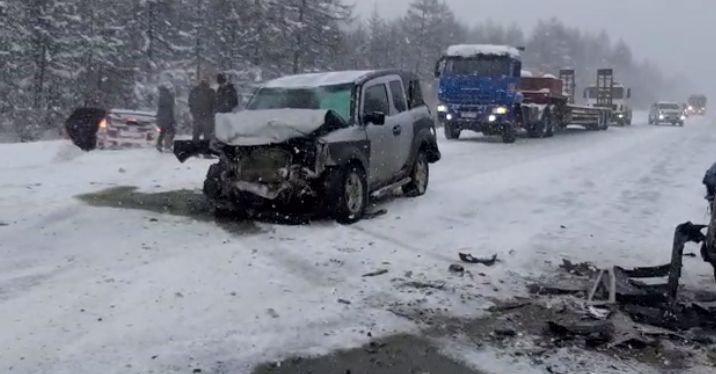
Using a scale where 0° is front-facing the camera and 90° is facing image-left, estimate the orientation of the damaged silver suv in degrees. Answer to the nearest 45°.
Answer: approximately 45°

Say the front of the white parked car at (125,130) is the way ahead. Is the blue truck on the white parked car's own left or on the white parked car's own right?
on the white parked car's own right

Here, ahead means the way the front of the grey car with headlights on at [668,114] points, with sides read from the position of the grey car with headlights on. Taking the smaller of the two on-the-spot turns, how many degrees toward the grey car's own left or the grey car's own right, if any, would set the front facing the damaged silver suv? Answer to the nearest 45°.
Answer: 0° — it already faces it

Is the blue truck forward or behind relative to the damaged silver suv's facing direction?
behind

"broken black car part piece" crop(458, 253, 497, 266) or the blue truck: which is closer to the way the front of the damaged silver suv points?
the broken black car part piece

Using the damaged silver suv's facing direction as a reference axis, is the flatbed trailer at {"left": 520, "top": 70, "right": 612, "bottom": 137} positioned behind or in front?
behind

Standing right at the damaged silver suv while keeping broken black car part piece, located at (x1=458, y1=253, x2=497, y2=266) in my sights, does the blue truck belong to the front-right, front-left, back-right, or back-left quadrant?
back-left

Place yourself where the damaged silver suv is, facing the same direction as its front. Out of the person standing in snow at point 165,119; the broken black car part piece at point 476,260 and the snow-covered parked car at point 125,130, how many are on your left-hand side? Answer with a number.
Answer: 1
